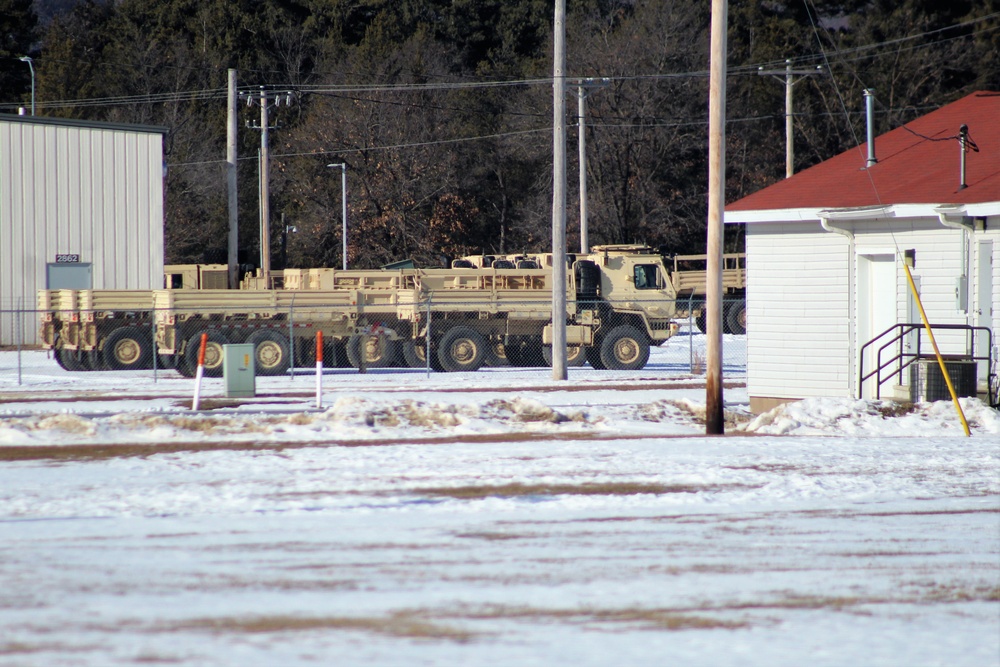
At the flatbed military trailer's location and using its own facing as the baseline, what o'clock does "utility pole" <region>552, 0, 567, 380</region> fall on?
The utility pole is roughly at 1 o'clock from the flatbed military trailer.

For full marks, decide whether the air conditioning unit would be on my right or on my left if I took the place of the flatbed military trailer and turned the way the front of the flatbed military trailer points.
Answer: on my right

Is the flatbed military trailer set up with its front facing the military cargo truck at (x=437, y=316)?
yes

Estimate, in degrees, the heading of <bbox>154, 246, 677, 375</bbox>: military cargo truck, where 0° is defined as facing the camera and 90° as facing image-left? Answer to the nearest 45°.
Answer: approximately 270°

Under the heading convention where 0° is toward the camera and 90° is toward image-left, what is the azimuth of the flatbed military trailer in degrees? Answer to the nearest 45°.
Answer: approximately 270°

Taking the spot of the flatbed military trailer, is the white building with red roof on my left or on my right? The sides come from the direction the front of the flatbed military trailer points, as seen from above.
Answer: on my right

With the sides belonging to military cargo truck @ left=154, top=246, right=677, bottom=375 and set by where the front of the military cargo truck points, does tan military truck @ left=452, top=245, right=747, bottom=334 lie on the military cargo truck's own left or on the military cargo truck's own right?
on the military cargo truck's own left

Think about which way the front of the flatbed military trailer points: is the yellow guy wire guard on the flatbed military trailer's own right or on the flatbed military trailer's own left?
on the flatbed military trailer's own right

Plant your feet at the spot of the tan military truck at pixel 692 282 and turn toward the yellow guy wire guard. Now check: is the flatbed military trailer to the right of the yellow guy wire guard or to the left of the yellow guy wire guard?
right

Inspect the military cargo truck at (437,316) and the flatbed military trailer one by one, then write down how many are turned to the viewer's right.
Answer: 2

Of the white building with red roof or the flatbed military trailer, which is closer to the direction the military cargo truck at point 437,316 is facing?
the white building with red roof
